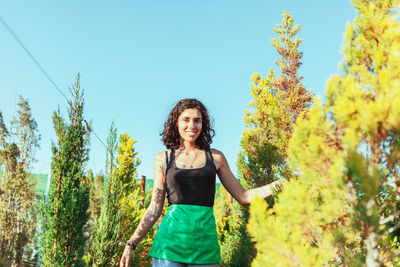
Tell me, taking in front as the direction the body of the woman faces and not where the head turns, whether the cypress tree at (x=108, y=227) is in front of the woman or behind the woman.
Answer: behind

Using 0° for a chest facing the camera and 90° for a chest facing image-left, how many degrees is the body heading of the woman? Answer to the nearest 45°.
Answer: approximately 0°

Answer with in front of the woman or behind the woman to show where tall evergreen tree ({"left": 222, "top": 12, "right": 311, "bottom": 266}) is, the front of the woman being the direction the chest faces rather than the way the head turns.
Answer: behind

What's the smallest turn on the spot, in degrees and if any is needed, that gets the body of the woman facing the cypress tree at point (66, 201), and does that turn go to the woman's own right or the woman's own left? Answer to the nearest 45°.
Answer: approximately 135° to the woman's own right
